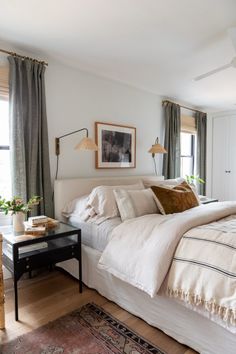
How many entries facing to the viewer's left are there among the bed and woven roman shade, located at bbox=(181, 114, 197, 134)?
0

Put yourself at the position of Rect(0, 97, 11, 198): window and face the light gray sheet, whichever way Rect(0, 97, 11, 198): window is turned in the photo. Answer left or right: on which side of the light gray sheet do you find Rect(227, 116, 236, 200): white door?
left

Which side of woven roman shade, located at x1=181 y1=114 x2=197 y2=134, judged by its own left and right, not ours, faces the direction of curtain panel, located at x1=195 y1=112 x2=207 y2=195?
left

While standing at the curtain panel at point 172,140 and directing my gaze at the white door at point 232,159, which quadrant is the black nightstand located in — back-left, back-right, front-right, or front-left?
back-right

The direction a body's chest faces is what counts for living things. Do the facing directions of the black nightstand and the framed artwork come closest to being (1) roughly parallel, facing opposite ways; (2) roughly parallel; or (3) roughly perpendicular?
roughly parallel

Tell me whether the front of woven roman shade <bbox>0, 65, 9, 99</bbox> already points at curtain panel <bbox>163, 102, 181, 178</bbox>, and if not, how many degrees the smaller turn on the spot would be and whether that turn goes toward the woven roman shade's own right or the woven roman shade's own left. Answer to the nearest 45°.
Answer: approximately 45° to the woven roman shade's own left

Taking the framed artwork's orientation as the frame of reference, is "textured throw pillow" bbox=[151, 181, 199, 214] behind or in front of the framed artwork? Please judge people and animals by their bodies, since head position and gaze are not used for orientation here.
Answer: in front

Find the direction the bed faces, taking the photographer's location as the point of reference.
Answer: facing the viewer and to the right of the viewer

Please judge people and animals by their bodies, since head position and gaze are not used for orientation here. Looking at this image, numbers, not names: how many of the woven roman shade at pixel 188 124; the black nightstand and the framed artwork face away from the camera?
0

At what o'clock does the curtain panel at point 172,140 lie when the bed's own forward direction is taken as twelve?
The curtain panel is roughly at 8 o'clock from the bed.

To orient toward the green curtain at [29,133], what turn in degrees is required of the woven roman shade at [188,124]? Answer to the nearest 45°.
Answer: approximately 90° to its right

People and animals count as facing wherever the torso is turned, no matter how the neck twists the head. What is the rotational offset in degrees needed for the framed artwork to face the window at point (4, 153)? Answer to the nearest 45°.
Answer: approximately 90° to its right

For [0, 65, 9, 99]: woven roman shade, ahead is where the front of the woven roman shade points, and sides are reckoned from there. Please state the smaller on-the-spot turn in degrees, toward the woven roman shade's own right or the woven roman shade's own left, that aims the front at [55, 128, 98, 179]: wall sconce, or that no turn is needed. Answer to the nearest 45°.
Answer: approximately 45° to the woven roman shade's own left

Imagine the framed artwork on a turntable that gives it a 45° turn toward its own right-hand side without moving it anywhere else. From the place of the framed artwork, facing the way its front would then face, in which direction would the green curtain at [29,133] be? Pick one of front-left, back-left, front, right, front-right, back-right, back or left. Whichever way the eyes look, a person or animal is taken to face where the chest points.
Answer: front-right

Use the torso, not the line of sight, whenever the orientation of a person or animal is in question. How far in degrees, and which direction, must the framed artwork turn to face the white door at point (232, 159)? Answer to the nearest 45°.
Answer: approximately 90° to its left

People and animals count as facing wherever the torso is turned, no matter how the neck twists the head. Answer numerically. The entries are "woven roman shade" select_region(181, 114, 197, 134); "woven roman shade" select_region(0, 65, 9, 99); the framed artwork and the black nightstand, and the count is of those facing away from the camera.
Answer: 0
